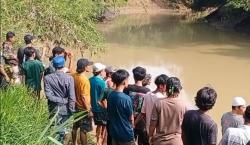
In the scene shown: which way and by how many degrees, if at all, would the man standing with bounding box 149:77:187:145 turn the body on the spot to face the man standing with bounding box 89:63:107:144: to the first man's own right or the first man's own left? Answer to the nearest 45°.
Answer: approximately 45° to the first man's own left

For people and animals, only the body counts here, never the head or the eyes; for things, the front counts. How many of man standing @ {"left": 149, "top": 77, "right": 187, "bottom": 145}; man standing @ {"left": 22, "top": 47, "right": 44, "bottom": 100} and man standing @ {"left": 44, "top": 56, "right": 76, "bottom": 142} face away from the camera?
3

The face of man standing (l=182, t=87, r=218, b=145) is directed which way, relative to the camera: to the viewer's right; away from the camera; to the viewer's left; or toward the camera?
away from the camera

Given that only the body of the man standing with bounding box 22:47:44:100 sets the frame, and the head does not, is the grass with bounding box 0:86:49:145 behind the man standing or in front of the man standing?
behind

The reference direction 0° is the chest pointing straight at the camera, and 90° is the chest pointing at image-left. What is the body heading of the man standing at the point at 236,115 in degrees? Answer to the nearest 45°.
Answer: approximately 225°

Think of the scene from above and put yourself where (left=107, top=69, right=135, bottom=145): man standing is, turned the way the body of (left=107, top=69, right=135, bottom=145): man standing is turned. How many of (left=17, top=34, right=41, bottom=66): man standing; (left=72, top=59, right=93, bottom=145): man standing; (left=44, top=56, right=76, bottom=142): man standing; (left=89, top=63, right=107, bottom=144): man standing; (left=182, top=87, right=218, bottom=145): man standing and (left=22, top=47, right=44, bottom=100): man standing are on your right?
1

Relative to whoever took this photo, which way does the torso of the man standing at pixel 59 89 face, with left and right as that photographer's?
facing away from the viewer

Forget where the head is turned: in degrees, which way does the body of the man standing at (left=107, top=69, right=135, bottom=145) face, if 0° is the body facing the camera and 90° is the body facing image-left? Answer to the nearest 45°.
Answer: approximately 225°

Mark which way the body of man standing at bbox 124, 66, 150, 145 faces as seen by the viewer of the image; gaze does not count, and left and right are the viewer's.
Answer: facing away from the viewer

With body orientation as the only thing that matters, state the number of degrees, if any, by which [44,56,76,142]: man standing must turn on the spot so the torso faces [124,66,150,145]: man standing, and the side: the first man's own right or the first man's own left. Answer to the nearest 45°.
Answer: approximately 90° to the first man's own right

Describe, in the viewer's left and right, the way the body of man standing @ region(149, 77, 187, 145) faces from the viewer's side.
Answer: facing away from the viewer

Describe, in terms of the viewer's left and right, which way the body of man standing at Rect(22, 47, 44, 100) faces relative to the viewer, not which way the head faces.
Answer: facing away from the viewer
